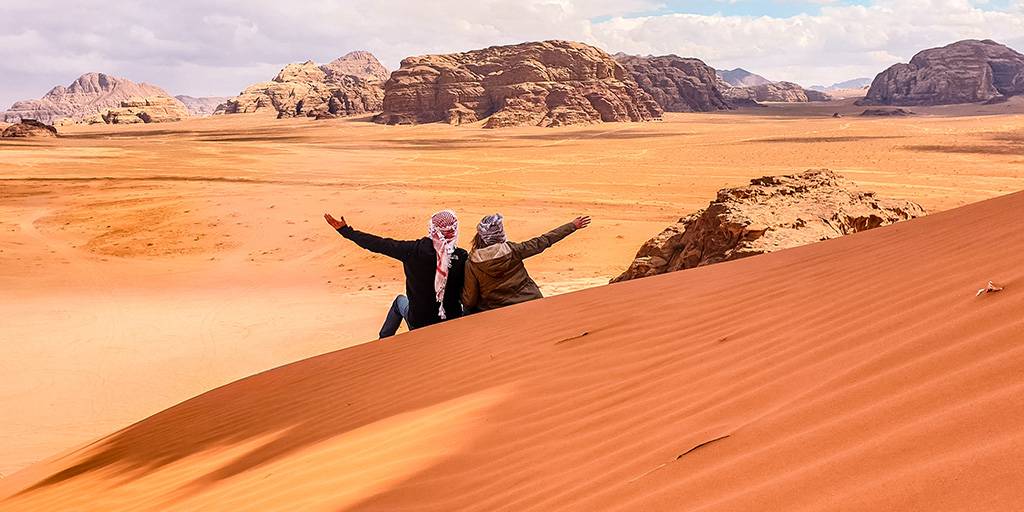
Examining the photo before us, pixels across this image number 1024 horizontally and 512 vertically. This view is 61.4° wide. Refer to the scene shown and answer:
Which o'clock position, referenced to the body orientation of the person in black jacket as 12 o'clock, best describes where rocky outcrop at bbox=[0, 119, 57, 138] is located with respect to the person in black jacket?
The rocky outcrop is roughly at 11 o'clock from the person in black jacket.

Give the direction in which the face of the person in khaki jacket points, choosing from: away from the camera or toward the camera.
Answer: away from the camera

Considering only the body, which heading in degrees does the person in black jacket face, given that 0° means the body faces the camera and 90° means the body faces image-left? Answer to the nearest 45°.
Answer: approximately 180°

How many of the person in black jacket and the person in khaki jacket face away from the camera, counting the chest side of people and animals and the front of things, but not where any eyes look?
2

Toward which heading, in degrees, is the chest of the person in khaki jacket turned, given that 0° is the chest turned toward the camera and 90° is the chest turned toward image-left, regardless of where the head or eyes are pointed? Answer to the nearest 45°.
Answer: approximately 180°
